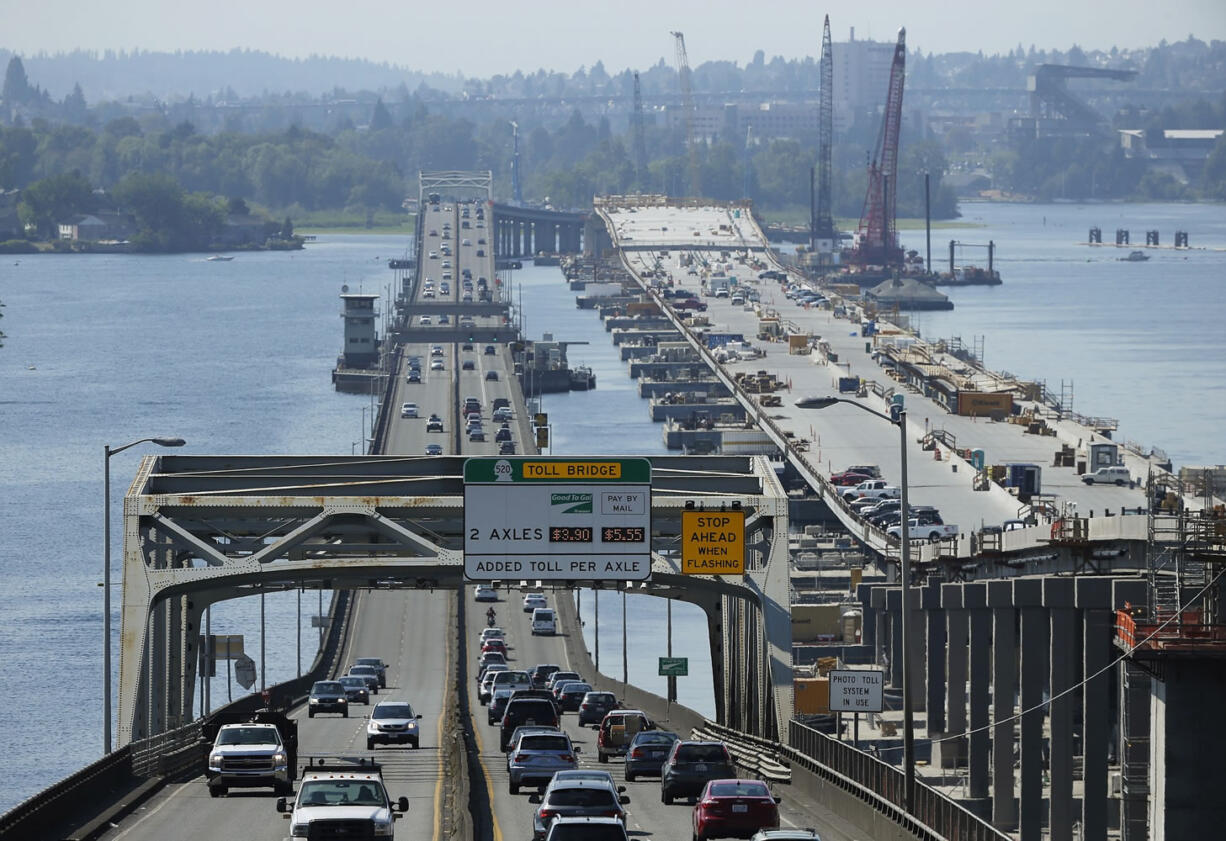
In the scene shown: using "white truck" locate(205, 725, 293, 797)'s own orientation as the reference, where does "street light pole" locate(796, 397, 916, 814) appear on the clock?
The street light pole is roughly at 10 o'clock from the white truck.

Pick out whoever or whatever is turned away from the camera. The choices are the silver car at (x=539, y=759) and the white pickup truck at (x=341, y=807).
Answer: the silver car

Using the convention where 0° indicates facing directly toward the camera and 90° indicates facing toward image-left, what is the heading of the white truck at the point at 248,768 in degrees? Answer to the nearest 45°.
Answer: approximately 0°

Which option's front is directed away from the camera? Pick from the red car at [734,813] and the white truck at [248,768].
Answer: the red car

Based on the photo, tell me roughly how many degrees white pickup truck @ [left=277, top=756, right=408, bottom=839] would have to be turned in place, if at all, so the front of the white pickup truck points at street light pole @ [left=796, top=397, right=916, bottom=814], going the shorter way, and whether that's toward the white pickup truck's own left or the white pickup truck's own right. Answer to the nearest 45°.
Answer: approximately 135° to the white pickup truck's own left

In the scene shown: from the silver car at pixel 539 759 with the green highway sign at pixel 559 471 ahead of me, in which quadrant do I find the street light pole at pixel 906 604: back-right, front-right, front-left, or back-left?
back-right

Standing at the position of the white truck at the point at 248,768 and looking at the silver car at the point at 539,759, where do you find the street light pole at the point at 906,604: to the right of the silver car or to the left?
right

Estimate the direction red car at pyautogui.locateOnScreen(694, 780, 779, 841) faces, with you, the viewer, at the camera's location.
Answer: facing away from the viewer

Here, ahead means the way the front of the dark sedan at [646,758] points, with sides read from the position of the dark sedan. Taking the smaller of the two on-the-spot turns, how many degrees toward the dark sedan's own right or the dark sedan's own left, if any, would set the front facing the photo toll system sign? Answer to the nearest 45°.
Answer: approximately 90° to the dark sedan's own right
